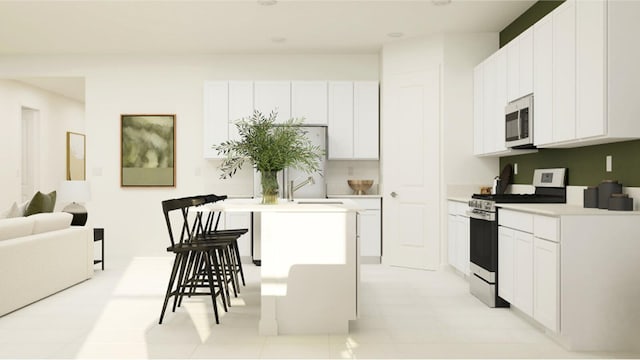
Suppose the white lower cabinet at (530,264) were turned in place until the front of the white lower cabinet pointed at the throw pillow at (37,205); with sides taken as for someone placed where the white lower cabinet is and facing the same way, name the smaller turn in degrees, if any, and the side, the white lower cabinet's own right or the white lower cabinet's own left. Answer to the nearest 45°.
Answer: approximately 45° to the white lower cabinet's own right

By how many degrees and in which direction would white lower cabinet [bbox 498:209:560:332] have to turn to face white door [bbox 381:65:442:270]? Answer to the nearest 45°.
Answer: approximately 90° to its right

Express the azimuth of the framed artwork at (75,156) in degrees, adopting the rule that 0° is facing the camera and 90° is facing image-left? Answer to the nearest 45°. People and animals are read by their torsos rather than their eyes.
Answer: approximately 315°

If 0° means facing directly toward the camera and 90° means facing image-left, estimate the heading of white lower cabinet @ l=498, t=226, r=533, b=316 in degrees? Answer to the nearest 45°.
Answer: approximately 45°

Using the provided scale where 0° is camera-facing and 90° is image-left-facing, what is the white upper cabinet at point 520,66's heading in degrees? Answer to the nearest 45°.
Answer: approximately 45°

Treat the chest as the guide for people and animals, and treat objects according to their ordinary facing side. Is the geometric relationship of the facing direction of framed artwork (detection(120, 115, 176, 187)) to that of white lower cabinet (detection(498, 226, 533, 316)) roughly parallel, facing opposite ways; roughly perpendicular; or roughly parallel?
roughly perpendicular

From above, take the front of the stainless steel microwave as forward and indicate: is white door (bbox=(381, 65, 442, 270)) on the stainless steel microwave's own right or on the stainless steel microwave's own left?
on the stainless steel microwave's own right

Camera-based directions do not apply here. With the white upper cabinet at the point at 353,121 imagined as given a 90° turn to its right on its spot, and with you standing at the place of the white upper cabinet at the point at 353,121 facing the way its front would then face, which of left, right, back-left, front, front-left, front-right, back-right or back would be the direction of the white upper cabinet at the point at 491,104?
back-left

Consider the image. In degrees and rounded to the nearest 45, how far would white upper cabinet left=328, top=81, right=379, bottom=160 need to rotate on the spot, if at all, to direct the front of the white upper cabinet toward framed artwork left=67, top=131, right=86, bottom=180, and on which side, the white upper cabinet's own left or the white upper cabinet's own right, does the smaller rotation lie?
approximately 135° to the white upper cabinet's own right

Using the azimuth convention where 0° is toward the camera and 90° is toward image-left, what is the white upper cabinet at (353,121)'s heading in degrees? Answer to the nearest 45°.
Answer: approximately 0°

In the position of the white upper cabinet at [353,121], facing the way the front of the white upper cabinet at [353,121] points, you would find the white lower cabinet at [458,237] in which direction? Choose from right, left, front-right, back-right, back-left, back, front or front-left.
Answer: front-left

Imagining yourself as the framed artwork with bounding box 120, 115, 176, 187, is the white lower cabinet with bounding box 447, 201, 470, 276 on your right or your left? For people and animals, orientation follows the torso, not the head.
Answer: on your left

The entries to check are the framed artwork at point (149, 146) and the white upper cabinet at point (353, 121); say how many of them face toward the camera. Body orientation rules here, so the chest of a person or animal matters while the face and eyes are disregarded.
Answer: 2
